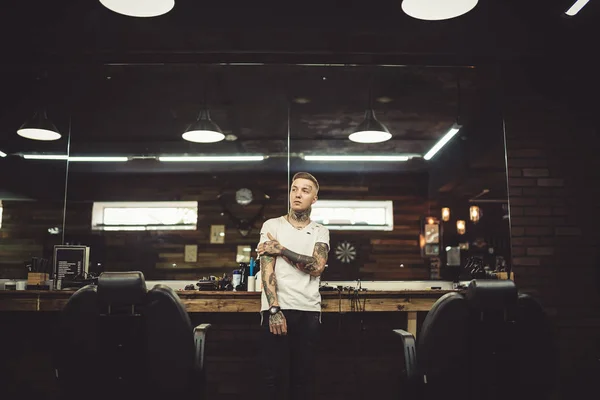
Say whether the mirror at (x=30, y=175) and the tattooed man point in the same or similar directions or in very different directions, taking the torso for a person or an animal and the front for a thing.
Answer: same or similar directions

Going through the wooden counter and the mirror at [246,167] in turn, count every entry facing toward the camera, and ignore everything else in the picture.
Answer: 2

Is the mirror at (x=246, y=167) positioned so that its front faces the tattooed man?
yes

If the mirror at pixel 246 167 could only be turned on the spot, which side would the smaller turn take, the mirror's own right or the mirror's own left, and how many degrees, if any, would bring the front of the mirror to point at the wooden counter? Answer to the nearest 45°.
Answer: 0° — it already faces it

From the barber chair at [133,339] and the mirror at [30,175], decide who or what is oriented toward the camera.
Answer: the mirror

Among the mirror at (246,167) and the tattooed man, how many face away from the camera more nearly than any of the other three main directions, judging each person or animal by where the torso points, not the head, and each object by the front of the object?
0

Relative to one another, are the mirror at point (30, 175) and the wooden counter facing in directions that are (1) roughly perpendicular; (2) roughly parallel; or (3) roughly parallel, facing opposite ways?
roughly parallel

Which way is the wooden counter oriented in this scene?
toward the camera

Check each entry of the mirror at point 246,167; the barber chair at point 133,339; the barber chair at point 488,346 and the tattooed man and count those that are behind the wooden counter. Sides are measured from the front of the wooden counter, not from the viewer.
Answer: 1

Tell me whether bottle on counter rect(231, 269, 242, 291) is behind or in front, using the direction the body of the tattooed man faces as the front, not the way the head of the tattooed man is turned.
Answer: behind

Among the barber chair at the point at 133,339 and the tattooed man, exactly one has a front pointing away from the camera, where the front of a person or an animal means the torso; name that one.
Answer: the barber chair

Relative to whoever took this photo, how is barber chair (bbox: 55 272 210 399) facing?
facing away from the viewer

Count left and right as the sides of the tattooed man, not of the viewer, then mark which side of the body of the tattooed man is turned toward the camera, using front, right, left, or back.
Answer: front

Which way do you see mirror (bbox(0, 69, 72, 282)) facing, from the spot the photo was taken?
facing the viewer

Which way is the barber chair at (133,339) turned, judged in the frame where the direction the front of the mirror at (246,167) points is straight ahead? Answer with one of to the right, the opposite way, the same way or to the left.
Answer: the opposite way
